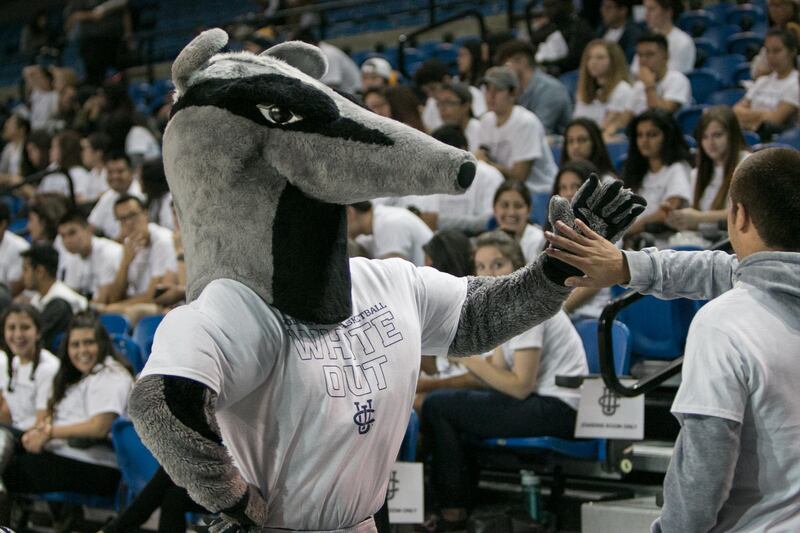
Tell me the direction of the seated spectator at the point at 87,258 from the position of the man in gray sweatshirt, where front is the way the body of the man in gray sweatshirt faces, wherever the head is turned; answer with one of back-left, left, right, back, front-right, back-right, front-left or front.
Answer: front

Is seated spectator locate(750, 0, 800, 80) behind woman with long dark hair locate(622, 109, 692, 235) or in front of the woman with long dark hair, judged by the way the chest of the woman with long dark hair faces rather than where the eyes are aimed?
behind

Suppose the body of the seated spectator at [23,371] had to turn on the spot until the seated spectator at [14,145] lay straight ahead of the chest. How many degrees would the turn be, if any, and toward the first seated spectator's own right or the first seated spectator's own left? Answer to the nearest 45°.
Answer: approximately 135° to the first seated spectator's own right

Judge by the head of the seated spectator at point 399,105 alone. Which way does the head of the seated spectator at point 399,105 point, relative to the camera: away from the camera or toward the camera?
toward the camera

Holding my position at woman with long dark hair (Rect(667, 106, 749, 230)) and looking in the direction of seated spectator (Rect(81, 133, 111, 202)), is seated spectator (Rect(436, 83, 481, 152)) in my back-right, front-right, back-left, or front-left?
front-right

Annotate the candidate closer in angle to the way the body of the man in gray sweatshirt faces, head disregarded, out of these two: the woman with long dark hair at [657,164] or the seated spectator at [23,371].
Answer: the seated spectator

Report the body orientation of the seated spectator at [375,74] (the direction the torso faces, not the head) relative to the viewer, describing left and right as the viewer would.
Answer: facing the viewer and to the left of the viewer

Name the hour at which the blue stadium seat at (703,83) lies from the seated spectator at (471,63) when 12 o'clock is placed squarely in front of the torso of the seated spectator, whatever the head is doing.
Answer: The blue stadium seat is roughly at 9 o'clock from the seated spectator.

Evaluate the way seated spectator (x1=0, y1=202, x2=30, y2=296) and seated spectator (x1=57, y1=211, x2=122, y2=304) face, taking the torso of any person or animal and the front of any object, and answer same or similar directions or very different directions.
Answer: same or similar directions

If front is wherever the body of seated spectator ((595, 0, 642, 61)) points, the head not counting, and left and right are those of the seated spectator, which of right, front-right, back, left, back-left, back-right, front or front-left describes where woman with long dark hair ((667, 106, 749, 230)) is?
front-left

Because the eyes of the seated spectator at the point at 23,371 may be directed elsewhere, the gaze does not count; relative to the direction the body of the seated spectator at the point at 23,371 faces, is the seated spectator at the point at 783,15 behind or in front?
behind

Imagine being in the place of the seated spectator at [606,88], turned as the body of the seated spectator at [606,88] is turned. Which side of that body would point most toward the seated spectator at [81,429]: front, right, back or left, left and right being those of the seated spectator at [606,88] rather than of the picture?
front

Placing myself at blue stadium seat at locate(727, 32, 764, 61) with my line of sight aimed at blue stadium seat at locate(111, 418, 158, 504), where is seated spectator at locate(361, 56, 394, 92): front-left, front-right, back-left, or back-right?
front-right
